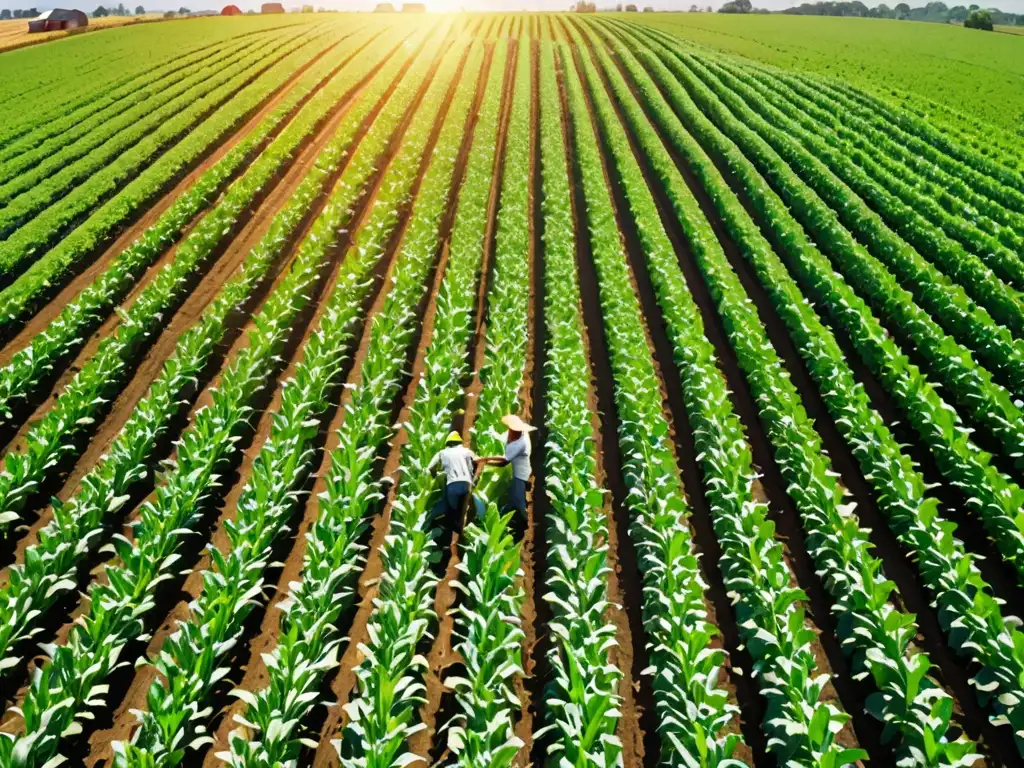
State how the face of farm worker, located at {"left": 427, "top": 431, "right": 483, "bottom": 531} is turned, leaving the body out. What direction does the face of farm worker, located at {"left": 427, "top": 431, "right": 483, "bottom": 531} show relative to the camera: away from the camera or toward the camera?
away from the camera

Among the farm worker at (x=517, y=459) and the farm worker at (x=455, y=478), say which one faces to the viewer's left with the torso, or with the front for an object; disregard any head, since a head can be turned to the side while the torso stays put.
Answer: the farm worker at (x=517, y=459)

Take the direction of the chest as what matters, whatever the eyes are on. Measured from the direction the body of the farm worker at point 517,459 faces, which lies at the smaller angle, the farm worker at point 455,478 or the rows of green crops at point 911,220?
the farm worker

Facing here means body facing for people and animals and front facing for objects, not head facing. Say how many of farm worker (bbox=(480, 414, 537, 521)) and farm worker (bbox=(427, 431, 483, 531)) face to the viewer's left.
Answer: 1

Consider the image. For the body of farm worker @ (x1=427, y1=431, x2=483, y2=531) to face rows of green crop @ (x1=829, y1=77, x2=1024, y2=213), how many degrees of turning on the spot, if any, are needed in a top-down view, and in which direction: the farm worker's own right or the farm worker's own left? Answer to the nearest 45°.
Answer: approximately 45° to the farm worker's own right

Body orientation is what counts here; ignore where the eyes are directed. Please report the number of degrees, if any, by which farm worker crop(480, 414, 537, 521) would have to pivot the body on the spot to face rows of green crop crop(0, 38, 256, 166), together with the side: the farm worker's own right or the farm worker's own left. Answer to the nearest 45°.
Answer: approximately 45° to the farm worker's own right

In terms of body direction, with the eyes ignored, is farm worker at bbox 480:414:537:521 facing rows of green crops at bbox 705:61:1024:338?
no

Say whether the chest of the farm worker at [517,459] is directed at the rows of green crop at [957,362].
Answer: no

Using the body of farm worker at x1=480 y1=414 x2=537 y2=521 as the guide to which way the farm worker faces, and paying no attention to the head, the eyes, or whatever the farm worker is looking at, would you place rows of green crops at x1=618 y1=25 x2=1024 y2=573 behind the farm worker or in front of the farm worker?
behind

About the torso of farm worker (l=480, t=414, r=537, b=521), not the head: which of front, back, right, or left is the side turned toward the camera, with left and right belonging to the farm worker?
left

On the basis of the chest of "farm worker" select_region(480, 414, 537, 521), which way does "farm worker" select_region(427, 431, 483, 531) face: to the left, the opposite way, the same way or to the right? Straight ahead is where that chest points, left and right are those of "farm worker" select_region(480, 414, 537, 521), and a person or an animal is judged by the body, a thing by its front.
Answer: to the right

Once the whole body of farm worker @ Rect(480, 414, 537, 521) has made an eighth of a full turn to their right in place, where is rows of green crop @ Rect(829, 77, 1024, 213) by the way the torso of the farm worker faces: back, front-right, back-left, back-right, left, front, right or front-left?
right

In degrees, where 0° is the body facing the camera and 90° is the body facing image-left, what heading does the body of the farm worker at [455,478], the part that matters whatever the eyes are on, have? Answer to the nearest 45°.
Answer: approximately 180°

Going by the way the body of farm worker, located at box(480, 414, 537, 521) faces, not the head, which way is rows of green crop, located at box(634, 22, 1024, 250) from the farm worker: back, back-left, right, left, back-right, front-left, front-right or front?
back-right

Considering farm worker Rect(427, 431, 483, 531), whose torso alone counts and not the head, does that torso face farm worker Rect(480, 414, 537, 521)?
no
